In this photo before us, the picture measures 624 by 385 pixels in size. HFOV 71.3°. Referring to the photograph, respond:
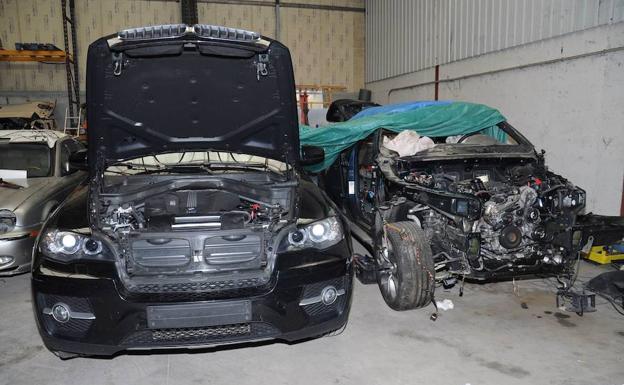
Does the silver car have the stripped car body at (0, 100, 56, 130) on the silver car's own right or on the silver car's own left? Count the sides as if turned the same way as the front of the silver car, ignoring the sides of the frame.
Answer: on the silver car's own right

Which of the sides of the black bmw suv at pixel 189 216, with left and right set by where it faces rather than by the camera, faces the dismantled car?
left

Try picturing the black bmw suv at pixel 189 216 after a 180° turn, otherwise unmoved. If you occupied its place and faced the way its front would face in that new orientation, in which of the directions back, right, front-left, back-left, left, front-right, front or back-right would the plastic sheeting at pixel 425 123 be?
front-right

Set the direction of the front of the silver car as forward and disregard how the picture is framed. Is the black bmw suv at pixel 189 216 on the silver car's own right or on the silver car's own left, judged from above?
on the silver car's own left

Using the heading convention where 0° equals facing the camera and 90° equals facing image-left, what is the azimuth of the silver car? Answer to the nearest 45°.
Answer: approximately 45°

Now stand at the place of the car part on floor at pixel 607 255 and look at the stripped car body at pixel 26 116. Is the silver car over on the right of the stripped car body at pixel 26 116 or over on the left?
left

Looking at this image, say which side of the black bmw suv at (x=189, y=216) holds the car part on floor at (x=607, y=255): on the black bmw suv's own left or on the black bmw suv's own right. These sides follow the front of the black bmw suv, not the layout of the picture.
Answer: on the black bmw suv's own left

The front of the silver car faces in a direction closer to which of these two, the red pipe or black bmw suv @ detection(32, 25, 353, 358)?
the black bmw suv

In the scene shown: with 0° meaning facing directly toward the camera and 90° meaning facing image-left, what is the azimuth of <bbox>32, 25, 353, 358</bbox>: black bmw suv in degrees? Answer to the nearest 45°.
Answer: approximately 0°
